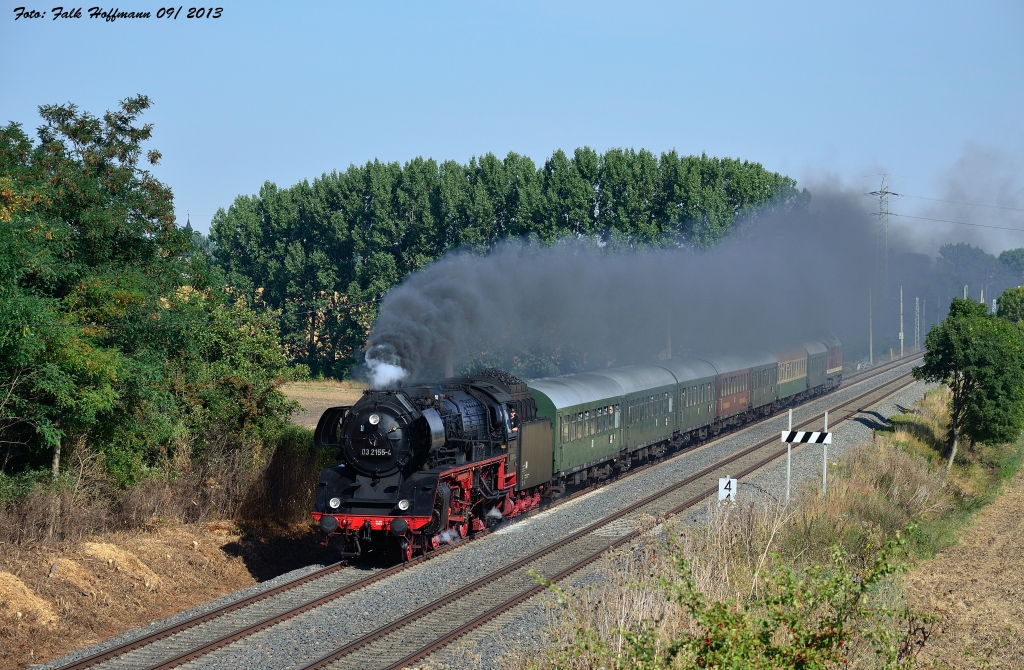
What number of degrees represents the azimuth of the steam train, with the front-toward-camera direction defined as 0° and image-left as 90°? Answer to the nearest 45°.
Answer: approximately 45°

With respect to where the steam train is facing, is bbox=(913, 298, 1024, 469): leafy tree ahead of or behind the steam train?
behind

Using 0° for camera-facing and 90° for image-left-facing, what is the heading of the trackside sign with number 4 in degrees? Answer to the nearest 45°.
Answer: approximately 0°

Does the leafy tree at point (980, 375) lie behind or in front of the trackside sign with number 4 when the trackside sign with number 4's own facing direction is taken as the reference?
behind
